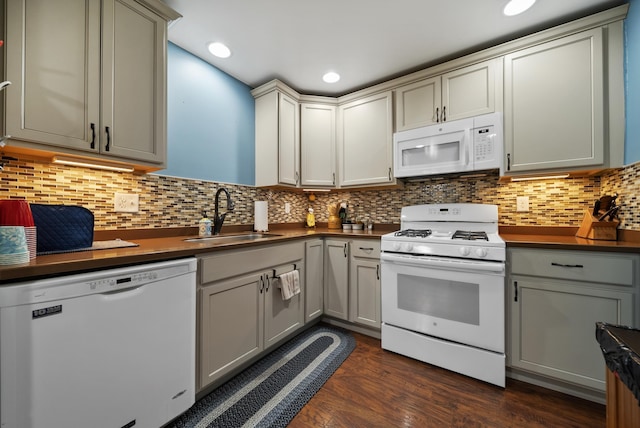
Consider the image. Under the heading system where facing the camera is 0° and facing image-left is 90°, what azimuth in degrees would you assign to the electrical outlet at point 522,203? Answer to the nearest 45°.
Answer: approximately 0°

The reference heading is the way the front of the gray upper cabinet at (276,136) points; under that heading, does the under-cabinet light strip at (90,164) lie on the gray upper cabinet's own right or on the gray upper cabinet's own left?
on the gray upper cabinet's own right

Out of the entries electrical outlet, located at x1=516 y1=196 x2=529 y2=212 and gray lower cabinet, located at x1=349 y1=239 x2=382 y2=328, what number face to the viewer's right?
0

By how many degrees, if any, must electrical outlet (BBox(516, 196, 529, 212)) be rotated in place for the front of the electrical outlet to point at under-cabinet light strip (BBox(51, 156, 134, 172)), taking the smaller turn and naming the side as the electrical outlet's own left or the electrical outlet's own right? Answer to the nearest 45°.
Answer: approximately 45° to the electrical outlet's own right

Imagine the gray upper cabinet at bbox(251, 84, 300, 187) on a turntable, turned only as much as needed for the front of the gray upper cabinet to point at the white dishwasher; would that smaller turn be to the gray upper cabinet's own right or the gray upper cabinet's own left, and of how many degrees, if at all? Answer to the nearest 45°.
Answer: approximately 90° to the gray upper cabinet's own right

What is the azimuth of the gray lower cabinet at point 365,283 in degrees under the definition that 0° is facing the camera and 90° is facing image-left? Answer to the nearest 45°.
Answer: approximately 45°

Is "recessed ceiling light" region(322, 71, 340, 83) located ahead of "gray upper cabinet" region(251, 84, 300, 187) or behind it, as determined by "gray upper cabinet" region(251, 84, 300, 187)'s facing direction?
ahead
